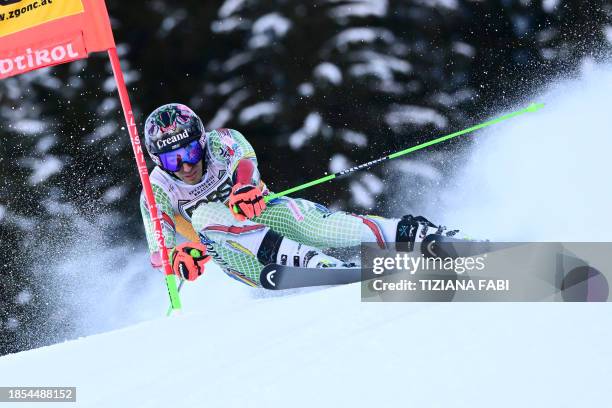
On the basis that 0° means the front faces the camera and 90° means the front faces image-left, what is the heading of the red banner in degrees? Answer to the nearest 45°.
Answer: approximately 0°
